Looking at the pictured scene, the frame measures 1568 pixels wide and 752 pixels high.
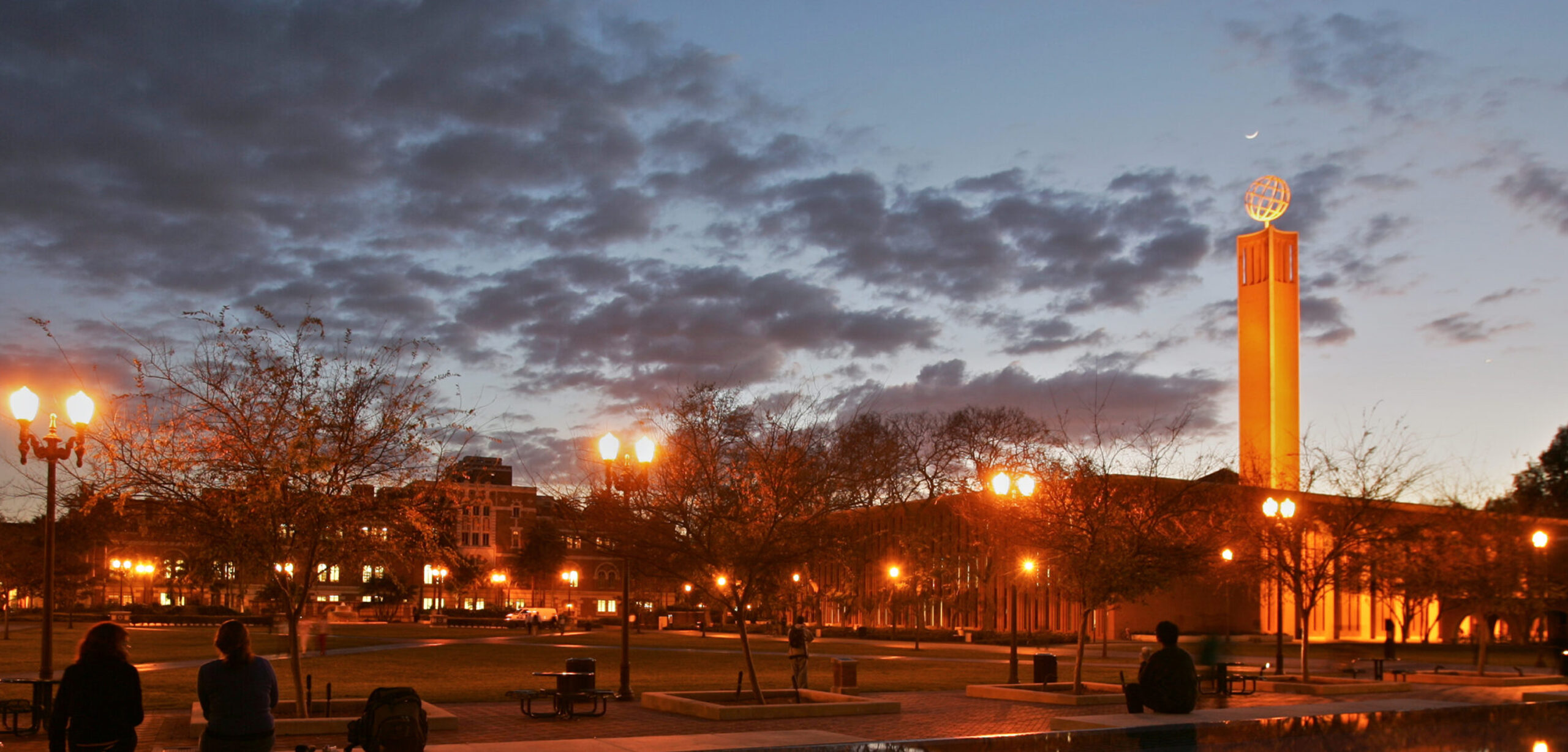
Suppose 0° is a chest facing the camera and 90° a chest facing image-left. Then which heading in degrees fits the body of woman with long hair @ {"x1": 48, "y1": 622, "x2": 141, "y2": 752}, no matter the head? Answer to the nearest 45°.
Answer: approximately 180°

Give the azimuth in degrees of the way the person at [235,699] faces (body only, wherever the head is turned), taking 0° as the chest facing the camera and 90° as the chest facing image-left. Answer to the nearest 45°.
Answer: approximately 180°

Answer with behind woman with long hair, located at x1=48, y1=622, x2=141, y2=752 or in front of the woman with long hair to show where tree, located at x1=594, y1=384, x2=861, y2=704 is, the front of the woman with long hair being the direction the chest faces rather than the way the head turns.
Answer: in front

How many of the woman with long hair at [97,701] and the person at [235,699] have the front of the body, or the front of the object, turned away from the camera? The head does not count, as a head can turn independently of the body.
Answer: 2

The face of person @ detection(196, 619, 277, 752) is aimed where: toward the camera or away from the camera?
away from the camera

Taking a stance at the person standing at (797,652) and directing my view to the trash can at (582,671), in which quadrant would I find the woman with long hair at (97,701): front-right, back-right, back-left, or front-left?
front-left
